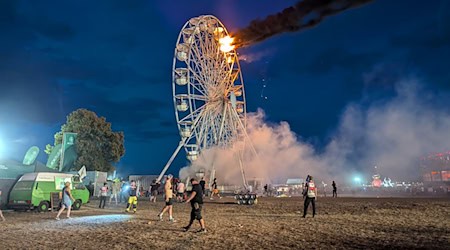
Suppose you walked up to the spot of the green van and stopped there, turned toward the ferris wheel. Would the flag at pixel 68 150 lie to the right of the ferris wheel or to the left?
left

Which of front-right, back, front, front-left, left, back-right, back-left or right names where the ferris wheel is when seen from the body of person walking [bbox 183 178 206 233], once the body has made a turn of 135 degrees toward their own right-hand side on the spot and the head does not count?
front-left

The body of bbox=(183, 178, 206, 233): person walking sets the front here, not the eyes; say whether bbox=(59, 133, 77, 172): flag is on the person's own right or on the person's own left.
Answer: on the person's own right

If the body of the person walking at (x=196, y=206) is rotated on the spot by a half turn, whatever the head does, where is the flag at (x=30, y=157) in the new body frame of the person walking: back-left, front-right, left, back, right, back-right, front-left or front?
back-left

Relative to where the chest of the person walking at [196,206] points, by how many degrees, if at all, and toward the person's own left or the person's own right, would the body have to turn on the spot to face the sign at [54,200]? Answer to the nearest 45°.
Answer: approximately 45° to the person's own right

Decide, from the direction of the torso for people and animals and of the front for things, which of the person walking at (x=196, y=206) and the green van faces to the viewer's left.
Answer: the person walking

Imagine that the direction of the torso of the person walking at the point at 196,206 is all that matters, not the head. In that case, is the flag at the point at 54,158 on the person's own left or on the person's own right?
on the person's own right

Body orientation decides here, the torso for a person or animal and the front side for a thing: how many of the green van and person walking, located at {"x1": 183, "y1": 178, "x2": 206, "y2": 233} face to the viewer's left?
1

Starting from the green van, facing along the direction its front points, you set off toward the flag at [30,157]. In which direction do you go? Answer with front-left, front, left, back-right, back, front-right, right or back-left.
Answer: front-left

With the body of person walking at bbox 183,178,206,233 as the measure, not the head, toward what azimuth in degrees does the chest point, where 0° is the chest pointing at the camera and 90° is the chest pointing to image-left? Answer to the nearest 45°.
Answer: approximately 90°
